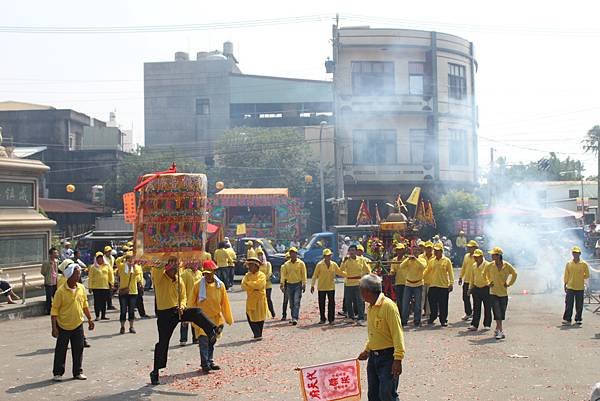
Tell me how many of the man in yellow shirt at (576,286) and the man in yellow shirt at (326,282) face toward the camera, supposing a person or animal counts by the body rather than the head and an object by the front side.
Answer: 2

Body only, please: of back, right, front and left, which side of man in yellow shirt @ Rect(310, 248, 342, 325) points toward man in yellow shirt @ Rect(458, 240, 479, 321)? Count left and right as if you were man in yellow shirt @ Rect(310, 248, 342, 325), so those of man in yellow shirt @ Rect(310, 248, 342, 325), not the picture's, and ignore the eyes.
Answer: left

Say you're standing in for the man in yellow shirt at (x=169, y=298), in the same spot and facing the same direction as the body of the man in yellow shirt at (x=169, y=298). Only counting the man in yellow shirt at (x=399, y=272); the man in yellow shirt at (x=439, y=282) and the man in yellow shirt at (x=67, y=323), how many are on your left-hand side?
2

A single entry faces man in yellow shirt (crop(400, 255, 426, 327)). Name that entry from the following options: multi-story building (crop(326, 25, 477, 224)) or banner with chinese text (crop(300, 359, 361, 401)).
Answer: the multi-story building

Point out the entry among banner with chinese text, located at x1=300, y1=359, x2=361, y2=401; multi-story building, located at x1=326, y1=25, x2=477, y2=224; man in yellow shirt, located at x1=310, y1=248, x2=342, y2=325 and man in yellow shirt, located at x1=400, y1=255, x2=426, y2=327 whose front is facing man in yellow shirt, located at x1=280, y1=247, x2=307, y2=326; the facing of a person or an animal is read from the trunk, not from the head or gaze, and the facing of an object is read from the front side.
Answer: the multi-story building

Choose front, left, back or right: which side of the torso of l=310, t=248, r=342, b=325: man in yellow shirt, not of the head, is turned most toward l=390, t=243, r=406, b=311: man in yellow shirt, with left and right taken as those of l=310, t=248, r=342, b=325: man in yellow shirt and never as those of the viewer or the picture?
left

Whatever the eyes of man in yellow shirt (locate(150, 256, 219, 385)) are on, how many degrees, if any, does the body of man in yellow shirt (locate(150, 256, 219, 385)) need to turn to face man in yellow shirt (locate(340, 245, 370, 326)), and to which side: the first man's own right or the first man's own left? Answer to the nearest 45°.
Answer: approximately 90° to the first man's own left

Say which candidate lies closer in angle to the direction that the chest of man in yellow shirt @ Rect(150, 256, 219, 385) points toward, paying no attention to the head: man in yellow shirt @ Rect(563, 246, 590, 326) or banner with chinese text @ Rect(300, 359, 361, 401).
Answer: the banner with chinese text

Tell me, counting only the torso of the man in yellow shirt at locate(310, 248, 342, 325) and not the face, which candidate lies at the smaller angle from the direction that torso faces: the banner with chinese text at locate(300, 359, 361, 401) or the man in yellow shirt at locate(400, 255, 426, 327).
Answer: the banner with chinese text
